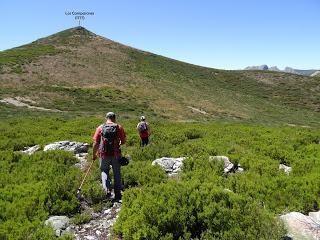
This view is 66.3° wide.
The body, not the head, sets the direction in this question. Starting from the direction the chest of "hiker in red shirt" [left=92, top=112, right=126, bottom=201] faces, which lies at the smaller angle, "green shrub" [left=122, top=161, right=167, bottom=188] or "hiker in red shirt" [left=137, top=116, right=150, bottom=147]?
the hiker in red shirt

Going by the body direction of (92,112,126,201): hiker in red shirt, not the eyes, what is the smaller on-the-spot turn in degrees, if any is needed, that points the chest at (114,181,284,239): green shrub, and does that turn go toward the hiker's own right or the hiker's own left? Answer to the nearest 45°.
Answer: approximately 135° to the hiker's own right

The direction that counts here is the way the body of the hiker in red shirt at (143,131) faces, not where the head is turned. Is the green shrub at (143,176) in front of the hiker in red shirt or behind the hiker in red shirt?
behind

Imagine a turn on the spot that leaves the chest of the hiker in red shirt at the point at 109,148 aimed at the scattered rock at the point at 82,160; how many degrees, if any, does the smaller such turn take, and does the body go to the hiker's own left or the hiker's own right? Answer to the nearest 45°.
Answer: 0° — they already face it

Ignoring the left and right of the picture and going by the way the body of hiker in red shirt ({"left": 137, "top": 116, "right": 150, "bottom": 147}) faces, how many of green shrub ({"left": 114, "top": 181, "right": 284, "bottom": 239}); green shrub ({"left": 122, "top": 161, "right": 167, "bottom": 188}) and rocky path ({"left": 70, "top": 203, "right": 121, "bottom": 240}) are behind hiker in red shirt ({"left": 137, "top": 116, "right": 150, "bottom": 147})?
3

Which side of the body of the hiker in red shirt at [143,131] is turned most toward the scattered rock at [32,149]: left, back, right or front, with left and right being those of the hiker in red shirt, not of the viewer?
left

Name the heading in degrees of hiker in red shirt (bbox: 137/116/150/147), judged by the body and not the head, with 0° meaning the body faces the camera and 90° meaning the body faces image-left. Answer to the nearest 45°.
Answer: approximately 180°

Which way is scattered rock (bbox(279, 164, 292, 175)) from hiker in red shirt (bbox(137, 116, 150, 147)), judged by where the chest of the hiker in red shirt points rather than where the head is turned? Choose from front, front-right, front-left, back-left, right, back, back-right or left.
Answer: back-right

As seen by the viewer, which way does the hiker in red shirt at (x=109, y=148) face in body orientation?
away from the camera

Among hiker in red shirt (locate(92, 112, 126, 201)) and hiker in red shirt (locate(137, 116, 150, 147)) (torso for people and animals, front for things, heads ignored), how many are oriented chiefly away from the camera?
2
